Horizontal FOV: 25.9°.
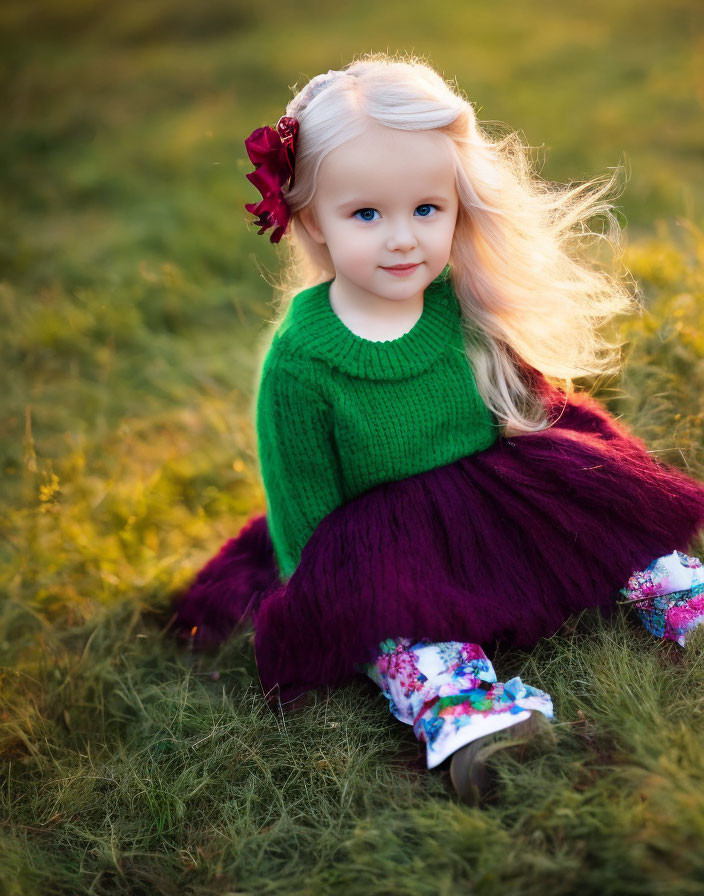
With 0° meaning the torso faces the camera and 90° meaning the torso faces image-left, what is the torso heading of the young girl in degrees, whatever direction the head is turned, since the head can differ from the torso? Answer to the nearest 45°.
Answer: approximately 315°
